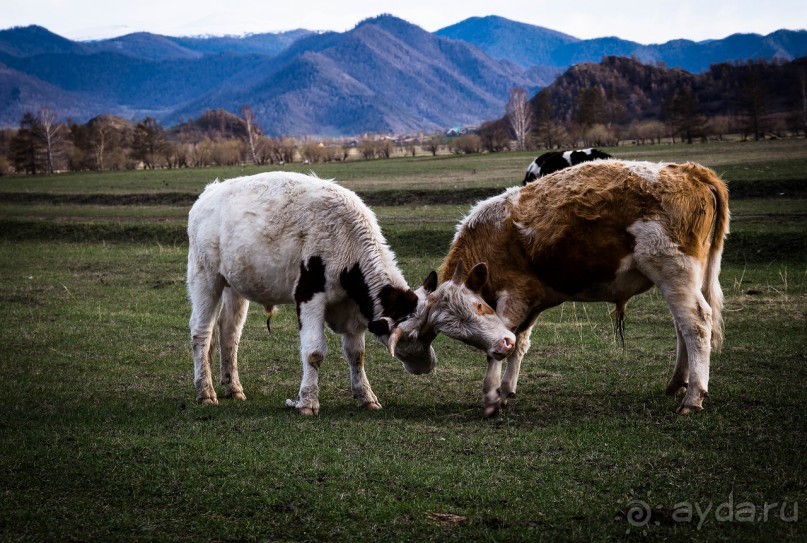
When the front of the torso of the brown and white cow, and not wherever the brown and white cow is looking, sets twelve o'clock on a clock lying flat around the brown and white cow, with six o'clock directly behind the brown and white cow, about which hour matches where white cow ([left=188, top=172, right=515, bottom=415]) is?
The white cow is roughly at 12 o'clock from the brown and white cow.

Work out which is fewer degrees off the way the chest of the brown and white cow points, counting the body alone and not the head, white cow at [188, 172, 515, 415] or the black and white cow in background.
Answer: the white cow

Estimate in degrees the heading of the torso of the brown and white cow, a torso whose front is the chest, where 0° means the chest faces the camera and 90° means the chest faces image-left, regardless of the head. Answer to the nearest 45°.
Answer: approximately 90°

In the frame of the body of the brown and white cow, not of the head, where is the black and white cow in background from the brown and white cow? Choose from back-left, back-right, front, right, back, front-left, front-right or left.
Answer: right
